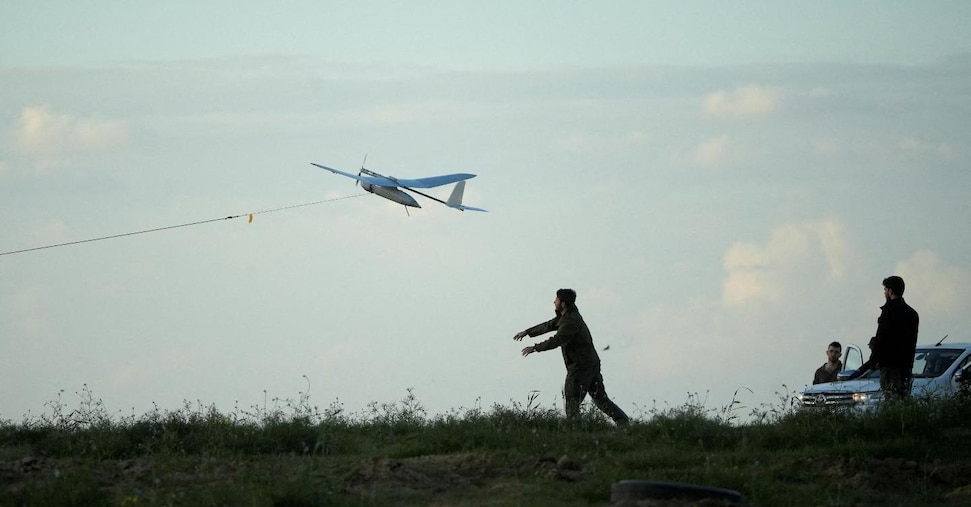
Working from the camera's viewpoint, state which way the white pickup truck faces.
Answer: facing the viewer and to the left of the viewer

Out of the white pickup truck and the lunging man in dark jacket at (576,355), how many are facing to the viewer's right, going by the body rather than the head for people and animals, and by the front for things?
0

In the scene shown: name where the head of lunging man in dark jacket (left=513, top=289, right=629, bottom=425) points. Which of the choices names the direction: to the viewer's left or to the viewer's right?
to the viewer's left

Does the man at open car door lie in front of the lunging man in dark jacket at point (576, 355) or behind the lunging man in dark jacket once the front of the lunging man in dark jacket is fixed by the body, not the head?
behind

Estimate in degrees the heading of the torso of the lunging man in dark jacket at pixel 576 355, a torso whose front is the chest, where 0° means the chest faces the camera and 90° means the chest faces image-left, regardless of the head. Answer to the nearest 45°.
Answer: approximately 90°
